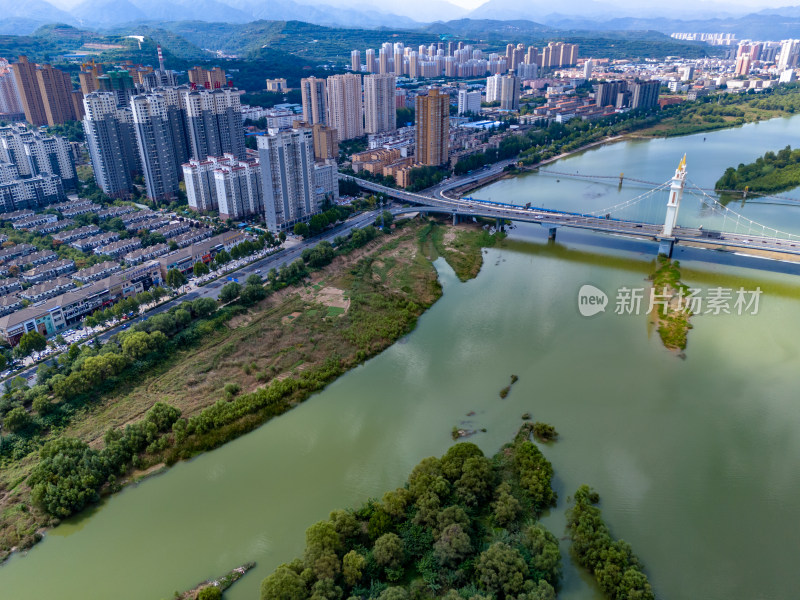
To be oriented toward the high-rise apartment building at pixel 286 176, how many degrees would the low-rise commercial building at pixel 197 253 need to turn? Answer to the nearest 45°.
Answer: approximately 90° to its left

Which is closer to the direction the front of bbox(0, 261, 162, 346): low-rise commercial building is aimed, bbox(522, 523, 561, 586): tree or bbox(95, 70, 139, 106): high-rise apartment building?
the tree

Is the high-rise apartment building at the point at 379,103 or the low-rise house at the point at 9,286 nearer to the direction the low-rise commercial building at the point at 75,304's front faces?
the high-rise apartment building

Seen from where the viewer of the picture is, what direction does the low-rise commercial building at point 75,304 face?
facing the viewer and to the right of the viewer

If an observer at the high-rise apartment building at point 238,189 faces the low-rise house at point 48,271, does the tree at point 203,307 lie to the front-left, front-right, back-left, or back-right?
front-left

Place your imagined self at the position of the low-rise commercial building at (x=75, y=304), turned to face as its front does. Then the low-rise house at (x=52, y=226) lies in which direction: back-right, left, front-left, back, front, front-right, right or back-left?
back-left

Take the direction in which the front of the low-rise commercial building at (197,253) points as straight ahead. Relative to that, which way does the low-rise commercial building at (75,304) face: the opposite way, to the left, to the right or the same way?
the same way

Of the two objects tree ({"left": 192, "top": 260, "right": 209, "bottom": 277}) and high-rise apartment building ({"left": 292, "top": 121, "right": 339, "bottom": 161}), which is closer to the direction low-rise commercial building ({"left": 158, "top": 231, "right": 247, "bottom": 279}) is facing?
the tree

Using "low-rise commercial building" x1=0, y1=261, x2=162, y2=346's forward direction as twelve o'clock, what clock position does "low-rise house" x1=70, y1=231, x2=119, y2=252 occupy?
"low-rise house" x1=70, y1=231, x2=119, y2=252 is roughly at 8 o'clock from "low-rise commercial building" x1=0, y1=261, x2=162, y2=346.

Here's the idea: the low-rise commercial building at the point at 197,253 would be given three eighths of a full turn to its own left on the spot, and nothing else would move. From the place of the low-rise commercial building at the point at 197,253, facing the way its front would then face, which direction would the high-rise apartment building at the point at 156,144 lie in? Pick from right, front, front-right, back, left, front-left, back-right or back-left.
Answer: front

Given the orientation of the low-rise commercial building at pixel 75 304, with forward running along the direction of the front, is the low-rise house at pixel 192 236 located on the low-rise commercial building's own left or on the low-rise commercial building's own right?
on the low-rise commercial building's own left

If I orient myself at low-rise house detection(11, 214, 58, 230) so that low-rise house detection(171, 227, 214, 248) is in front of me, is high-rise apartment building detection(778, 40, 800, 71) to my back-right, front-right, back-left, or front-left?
front-left

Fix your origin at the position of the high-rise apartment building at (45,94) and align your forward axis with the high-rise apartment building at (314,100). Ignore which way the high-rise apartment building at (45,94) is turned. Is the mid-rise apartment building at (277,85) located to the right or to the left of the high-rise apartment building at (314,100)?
left

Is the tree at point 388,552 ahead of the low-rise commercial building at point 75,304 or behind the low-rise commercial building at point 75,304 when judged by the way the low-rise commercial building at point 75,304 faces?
ahead

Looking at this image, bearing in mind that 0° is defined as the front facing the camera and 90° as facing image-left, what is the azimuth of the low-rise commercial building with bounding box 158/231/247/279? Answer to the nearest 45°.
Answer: approximately 315°

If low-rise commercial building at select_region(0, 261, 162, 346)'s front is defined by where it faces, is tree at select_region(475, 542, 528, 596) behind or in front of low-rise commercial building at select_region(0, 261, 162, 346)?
in front

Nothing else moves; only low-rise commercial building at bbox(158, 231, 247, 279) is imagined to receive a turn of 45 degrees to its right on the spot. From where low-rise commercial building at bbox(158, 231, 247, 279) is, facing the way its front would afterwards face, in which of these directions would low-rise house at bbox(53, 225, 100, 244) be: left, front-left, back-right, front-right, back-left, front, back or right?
back-right

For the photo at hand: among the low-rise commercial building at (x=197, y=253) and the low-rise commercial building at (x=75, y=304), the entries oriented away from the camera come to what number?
0

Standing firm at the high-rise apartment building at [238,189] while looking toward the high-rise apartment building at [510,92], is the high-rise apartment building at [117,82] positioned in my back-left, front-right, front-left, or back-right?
front-left
